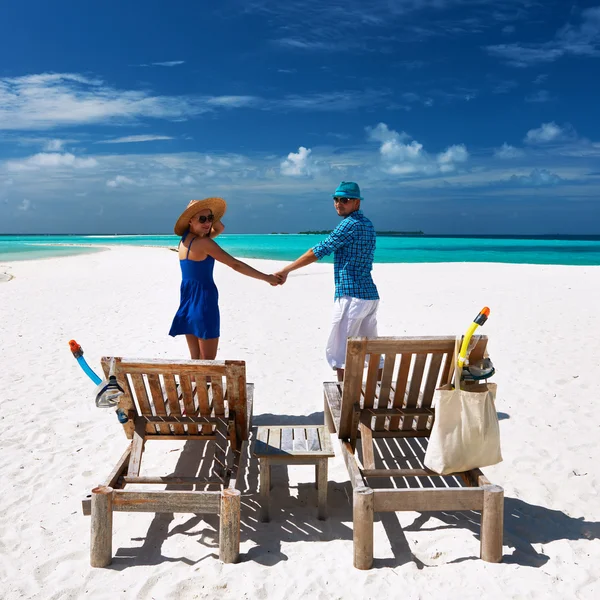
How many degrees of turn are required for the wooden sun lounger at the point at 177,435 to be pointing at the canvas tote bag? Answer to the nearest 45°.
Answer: approximately 90° to its right

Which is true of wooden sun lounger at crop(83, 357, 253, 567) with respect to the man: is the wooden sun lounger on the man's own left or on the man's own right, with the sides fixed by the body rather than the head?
on the man's own left

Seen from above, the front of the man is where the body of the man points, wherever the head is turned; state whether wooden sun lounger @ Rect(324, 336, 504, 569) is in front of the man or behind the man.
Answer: behind

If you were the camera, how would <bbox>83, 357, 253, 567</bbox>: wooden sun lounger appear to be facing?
facing away from the viewer

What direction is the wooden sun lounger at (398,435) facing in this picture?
away from the camera

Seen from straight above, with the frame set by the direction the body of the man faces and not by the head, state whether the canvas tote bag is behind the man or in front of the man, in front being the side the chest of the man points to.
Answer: behind

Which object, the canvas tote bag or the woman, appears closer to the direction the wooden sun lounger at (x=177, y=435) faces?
the woman

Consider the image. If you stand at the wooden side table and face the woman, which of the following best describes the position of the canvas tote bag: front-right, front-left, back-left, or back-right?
back-right

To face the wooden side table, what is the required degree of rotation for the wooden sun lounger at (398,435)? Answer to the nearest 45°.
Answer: approximately 90° to its left
